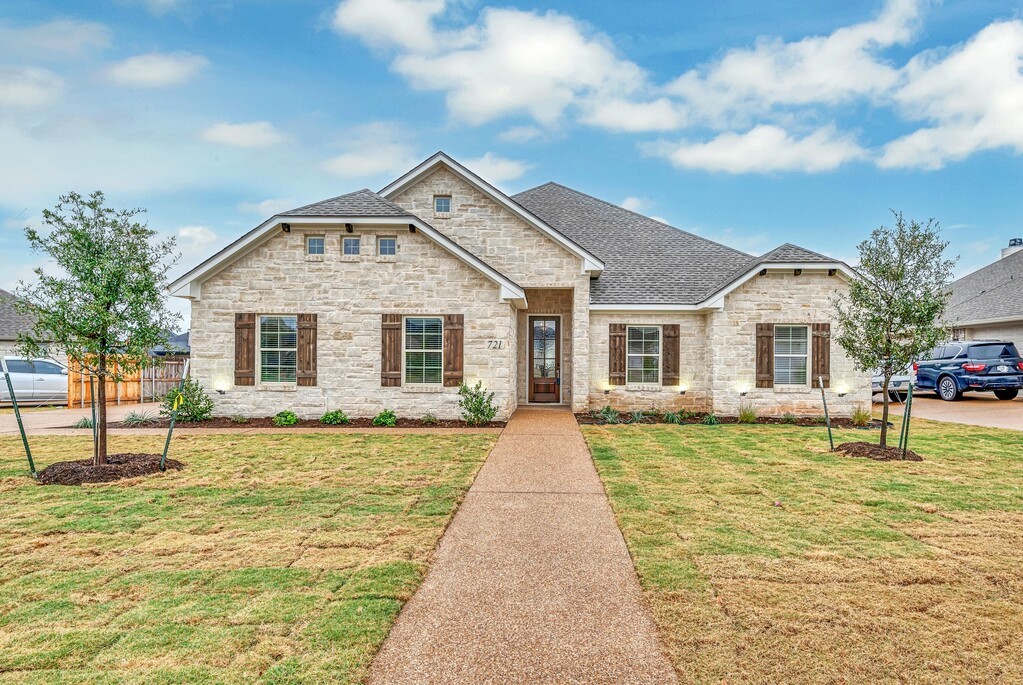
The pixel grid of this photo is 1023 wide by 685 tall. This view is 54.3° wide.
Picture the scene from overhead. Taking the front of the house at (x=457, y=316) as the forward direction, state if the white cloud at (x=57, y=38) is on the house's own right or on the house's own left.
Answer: on the house's own right

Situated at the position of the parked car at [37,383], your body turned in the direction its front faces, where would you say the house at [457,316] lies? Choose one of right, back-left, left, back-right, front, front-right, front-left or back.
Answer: front-right

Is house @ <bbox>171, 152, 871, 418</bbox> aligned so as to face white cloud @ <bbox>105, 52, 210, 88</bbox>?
no

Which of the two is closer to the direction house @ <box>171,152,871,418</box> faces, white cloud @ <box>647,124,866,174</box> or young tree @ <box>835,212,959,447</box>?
the young tree

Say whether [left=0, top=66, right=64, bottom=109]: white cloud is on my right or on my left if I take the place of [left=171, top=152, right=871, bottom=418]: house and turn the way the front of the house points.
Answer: on my right

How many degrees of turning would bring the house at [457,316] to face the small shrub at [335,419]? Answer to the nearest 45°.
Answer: approximately 90° to its right

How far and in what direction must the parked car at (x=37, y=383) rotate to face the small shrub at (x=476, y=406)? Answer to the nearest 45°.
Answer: approximately 45° to its right

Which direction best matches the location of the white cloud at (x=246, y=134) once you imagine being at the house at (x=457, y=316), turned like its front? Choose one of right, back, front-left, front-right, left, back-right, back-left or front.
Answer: back-right

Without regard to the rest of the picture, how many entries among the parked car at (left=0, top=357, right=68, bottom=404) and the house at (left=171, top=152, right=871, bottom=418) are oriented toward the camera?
1

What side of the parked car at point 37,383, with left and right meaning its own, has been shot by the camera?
right

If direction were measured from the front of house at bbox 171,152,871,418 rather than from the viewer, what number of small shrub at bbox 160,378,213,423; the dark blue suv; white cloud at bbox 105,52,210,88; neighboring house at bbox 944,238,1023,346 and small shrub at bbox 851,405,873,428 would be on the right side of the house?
2

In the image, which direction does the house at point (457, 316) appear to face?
toward the camera

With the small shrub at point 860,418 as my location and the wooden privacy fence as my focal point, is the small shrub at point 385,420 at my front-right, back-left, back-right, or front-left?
front-left
